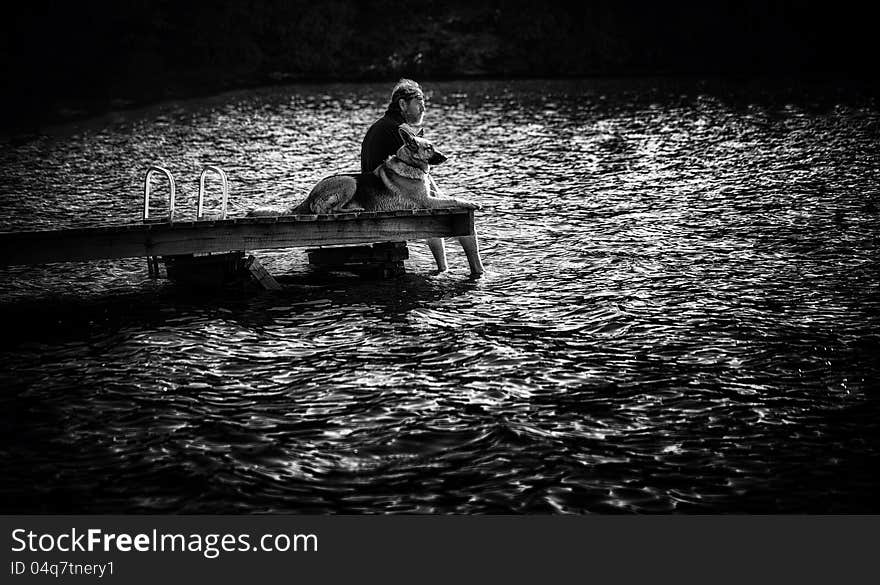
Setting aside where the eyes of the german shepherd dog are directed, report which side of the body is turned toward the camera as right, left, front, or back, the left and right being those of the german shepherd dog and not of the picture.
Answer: right

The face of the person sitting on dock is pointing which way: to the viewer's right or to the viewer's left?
to the viewer's right

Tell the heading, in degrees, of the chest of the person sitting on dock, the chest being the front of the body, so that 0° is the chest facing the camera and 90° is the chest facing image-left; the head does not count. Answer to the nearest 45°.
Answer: approximately 270°

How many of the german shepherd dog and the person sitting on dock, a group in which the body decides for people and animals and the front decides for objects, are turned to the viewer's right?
2
